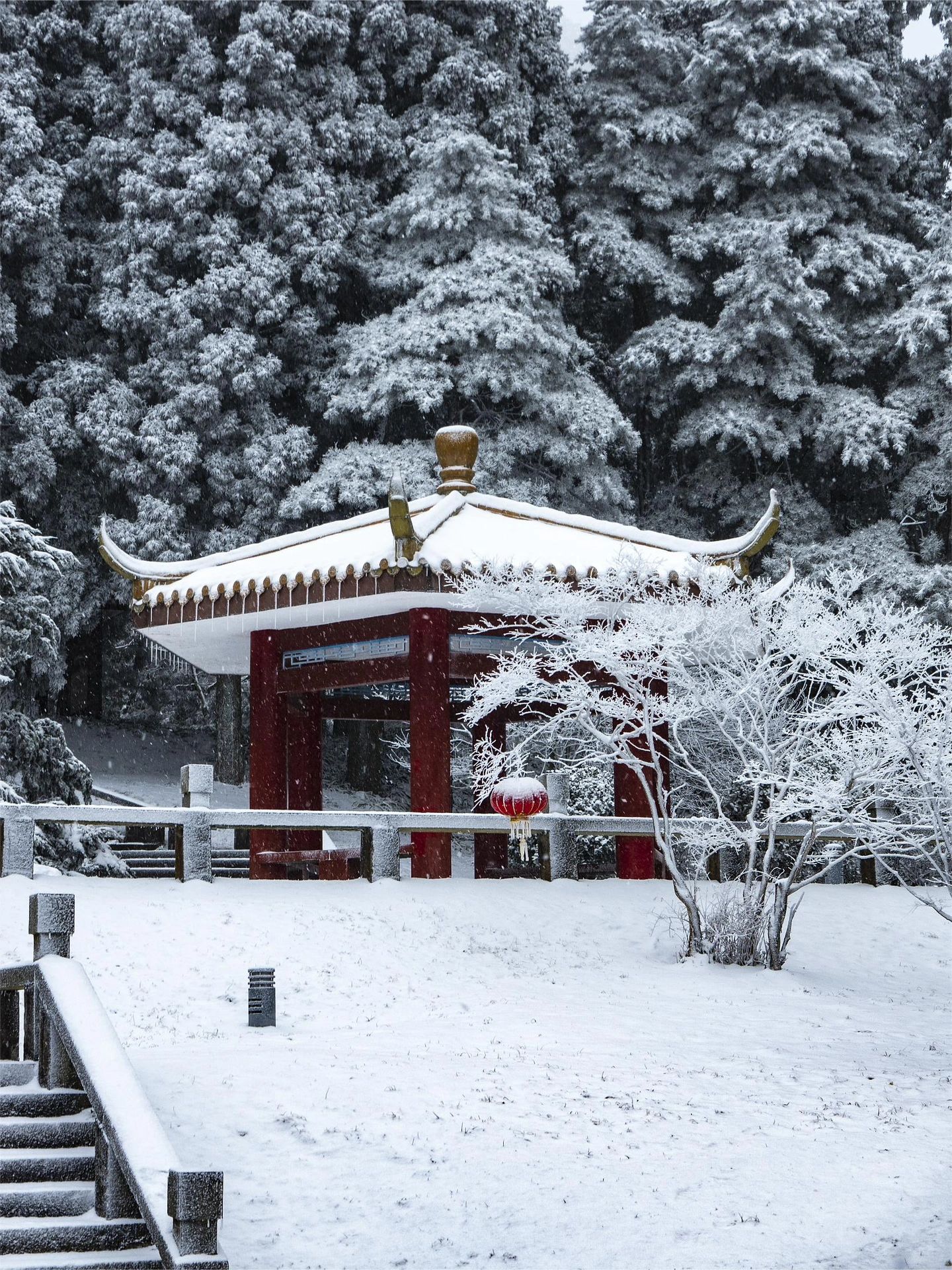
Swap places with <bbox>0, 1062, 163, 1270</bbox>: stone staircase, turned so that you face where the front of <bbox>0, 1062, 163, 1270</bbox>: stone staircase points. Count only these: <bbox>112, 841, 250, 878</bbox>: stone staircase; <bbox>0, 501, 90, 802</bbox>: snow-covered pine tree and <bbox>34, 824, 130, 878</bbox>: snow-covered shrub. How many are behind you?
3

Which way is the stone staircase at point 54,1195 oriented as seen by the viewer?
toward the camera

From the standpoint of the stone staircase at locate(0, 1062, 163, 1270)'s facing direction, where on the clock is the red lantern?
The red lantern is roughly at 7 o'clock from the stone staircase.

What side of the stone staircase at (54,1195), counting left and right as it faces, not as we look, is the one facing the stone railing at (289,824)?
back

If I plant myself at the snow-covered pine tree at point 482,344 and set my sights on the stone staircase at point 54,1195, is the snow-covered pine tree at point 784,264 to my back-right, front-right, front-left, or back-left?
back-left

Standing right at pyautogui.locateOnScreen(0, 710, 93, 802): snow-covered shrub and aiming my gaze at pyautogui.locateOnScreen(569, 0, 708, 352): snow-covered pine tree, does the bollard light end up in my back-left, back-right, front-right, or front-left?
back-right

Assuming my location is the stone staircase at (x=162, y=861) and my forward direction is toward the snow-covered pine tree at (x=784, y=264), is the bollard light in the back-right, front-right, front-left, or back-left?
back-right

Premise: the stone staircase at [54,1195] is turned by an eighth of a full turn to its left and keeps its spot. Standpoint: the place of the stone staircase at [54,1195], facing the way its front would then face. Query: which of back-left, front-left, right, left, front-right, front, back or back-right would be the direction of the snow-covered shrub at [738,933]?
left
